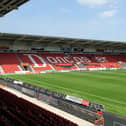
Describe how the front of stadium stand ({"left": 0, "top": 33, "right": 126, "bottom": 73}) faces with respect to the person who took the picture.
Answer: facing the viewer and to the right of the viewer
